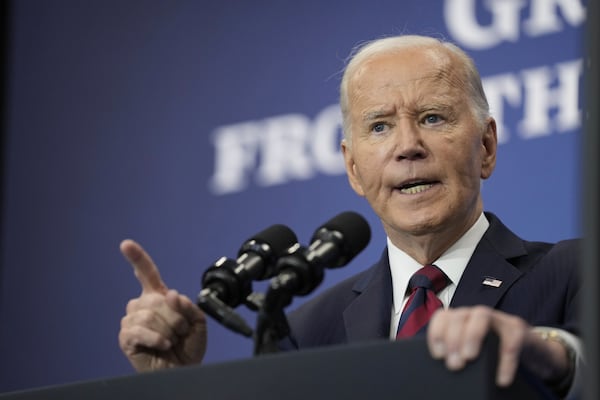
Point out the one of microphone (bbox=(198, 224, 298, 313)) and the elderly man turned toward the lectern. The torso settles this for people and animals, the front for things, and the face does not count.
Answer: the elderly man

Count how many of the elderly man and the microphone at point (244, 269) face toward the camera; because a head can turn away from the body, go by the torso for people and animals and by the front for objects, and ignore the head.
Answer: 1

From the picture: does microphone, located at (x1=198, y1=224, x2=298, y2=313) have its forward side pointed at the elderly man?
yes

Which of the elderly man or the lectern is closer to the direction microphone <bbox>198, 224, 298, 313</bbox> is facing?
the elderly man

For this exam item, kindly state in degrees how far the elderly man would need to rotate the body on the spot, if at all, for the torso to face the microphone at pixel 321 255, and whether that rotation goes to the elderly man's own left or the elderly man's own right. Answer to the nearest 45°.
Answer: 0° — they already face it

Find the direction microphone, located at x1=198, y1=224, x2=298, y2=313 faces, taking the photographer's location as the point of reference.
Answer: facing away from the viewer and to the right of the viewer

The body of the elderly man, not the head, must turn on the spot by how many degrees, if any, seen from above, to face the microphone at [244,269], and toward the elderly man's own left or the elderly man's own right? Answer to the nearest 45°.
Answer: approximately 45° to the elderly man's own right
